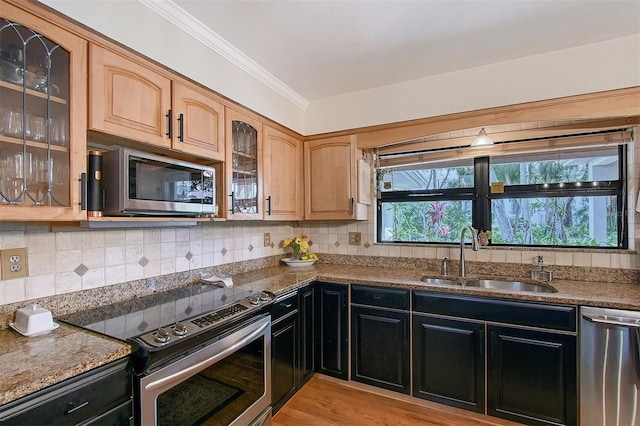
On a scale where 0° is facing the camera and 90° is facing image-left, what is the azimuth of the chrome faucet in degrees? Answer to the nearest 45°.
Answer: approximately 315°

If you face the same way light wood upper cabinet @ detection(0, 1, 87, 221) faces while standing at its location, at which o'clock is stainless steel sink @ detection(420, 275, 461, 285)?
The stainless steel sink is roughly at 11 o'clock from the light wood upper cabinet.
